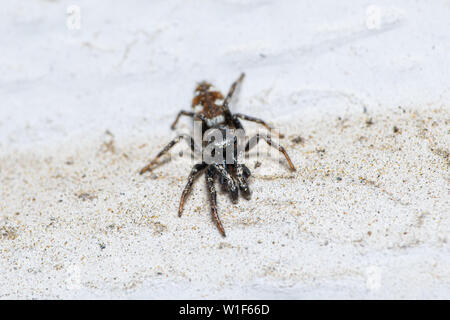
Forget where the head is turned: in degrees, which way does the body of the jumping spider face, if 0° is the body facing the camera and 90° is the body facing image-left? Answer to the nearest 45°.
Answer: approximately 0°
